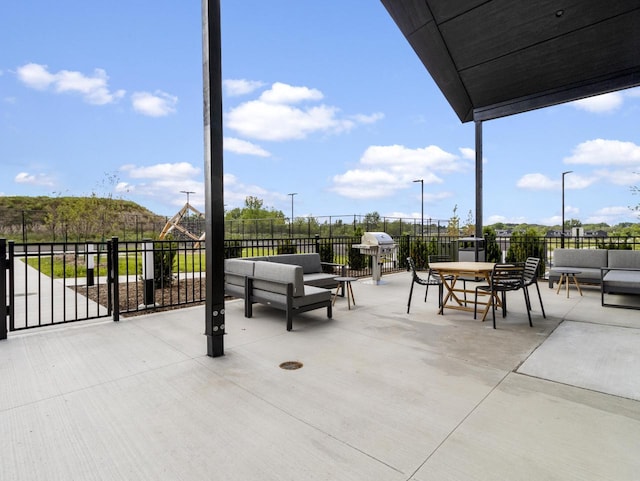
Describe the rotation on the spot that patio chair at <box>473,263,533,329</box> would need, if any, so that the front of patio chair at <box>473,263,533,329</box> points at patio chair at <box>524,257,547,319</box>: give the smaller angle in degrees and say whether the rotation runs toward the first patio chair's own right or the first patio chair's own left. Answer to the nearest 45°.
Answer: approximately 90° to the first patio chair's own right

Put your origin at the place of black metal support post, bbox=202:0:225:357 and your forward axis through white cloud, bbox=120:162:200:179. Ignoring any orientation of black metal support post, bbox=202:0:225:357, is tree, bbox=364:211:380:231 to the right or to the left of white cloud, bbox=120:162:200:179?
right

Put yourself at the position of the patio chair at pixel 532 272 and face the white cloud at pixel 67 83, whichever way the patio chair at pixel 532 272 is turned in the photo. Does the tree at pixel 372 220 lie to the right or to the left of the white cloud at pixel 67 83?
right

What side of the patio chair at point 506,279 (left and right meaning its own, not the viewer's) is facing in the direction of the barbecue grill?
front

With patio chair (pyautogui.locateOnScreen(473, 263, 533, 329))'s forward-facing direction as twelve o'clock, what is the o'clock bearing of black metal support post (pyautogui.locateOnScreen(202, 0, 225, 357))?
The black metal support post is roughly at 9 o'clock from the patio chair.

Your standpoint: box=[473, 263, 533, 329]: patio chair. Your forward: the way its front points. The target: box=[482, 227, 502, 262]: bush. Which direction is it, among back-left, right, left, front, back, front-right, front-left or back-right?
front-right

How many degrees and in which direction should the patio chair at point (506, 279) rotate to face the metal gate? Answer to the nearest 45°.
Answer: approximately 90° to its left

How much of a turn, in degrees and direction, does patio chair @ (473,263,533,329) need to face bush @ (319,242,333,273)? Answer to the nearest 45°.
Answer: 0° — it already faces it

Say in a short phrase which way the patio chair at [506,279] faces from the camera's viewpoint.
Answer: facing away from the viewer and to the left of the viewer

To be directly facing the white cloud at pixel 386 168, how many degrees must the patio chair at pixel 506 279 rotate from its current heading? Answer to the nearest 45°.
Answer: approximately 45° to its right

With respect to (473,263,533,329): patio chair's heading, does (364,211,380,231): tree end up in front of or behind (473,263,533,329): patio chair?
in front

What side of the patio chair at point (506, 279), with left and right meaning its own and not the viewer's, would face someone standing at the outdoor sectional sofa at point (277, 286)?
left
